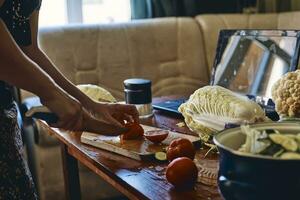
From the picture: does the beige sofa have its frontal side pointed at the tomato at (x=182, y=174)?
yes

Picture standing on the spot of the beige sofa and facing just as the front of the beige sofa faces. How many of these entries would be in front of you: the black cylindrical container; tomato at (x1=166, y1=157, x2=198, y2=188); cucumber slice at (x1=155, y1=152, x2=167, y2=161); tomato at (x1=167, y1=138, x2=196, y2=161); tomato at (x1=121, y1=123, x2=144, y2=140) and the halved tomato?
6

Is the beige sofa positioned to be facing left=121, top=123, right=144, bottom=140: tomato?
yes

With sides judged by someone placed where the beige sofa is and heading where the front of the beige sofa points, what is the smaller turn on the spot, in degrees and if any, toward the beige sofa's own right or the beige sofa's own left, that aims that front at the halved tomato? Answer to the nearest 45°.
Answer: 0° — it already faces it

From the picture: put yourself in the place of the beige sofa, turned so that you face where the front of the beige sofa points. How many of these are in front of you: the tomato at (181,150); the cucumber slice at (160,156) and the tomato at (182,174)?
3

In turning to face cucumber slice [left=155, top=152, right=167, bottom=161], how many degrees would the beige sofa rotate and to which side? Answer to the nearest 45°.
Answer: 0° — it already faces it

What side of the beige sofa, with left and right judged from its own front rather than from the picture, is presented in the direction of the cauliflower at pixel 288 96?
front

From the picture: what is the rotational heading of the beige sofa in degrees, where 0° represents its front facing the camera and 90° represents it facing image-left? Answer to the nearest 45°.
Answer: approximately 0°

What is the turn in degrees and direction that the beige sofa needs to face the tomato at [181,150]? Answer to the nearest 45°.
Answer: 0° — it already faces it

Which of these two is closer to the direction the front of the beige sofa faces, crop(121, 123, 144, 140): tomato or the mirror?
the tomato

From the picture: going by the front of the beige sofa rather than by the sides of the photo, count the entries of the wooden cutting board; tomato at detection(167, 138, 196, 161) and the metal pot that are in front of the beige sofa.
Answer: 3

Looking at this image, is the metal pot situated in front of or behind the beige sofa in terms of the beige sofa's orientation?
in front

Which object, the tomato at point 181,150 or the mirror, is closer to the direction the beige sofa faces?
the tomato

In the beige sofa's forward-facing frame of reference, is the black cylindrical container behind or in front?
in front
